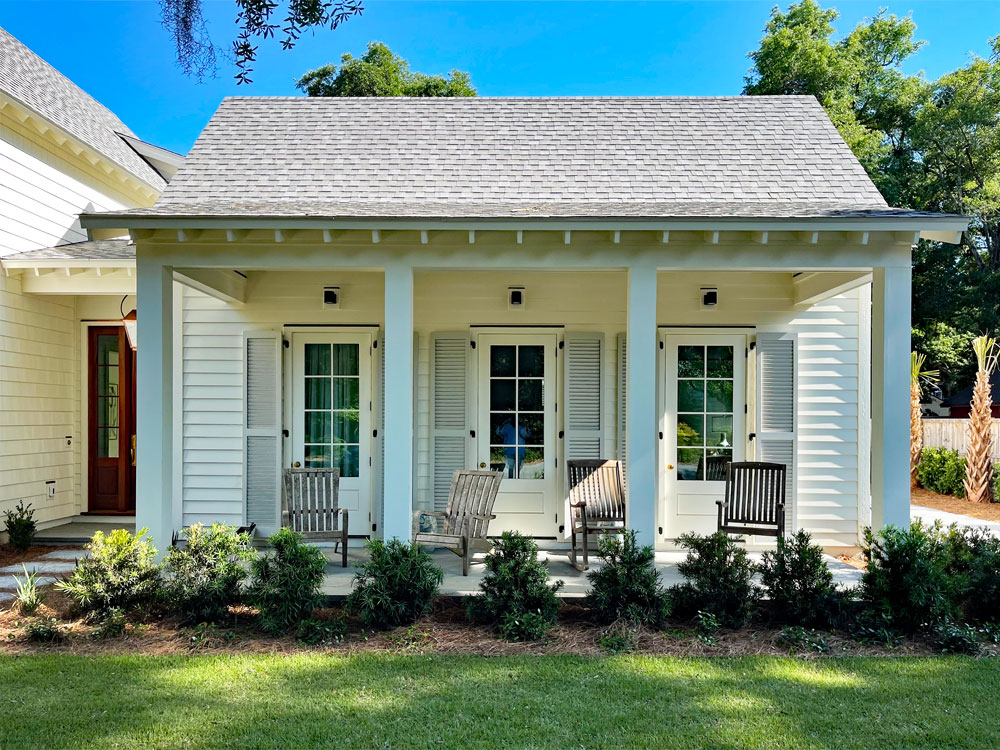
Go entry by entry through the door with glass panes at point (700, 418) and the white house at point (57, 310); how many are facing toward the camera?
2

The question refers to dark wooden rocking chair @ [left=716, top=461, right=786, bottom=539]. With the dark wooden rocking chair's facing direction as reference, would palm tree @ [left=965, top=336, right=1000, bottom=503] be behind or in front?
behind

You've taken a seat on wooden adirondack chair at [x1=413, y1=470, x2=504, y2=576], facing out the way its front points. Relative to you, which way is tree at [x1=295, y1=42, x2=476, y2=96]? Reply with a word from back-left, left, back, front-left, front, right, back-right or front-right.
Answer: back-right

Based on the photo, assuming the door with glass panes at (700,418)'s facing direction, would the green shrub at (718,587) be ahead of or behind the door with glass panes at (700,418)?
ahead

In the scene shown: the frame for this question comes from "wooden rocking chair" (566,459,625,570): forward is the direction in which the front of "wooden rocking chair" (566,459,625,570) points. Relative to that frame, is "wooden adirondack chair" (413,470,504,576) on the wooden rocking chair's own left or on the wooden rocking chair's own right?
on the wooden rocking chair's own right
